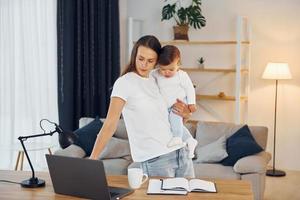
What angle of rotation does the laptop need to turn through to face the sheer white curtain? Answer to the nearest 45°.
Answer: approximately 45° to its left

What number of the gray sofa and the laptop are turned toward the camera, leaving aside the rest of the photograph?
1

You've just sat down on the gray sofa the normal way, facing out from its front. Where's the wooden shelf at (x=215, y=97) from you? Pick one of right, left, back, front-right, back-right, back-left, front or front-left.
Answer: back

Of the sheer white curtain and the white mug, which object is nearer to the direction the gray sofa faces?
the white mug

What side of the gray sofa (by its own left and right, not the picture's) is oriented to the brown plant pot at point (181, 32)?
back

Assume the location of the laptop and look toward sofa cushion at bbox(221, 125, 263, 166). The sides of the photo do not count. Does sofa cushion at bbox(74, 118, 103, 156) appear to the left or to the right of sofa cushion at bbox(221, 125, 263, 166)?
left

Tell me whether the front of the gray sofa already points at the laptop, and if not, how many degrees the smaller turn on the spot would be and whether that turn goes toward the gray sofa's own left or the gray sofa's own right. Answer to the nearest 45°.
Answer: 0° — it already faces it

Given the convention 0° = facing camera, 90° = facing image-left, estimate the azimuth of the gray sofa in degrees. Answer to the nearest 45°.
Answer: approximately 0°

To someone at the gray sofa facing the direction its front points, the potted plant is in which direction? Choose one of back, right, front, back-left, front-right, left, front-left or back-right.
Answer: back

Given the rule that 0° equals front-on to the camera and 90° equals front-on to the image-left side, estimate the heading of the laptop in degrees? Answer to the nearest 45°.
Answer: approximately 225°
